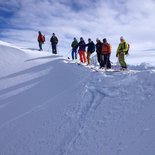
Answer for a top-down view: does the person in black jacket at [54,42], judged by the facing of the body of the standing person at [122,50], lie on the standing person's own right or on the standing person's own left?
on the standing person's own right

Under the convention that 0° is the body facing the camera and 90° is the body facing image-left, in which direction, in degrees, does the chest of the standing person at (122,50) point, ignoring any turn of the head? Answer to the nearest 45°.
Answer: approximately 45°

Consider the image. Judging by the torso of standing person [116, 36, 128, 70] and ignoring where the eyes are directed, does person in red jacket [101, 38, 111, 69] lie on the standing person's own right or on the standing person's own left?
on the standing person's own right

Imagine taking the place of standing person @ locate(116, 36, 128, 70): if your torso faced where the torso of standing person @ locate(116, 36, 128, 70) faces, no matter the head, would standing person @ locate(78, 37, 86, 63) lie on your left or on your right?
on your right
